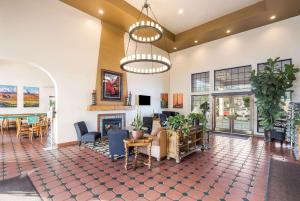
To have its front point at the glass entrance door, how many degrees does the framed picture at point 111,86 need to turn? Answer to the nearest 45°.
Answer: approximately 45° to its left

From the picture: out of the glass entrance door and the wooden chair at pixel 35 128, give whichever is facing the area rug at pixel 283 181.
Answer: the glass entrance door

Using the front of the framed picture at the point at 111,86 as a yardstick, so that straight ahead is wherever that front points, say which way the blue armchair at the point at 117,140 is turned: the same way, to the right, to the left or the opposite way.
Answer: to the left

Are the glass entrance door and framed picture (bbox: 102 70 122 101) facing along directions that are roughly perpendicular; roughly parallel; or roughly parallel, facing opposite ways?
roughly perpendicular

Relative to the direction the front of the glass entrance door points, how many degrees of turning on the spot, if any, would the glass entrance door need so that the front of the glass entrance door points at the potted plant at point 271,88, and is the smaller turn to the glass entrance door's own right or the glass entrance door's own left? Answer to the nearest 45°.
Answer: approximately 45° to the glass entrance door's own left
